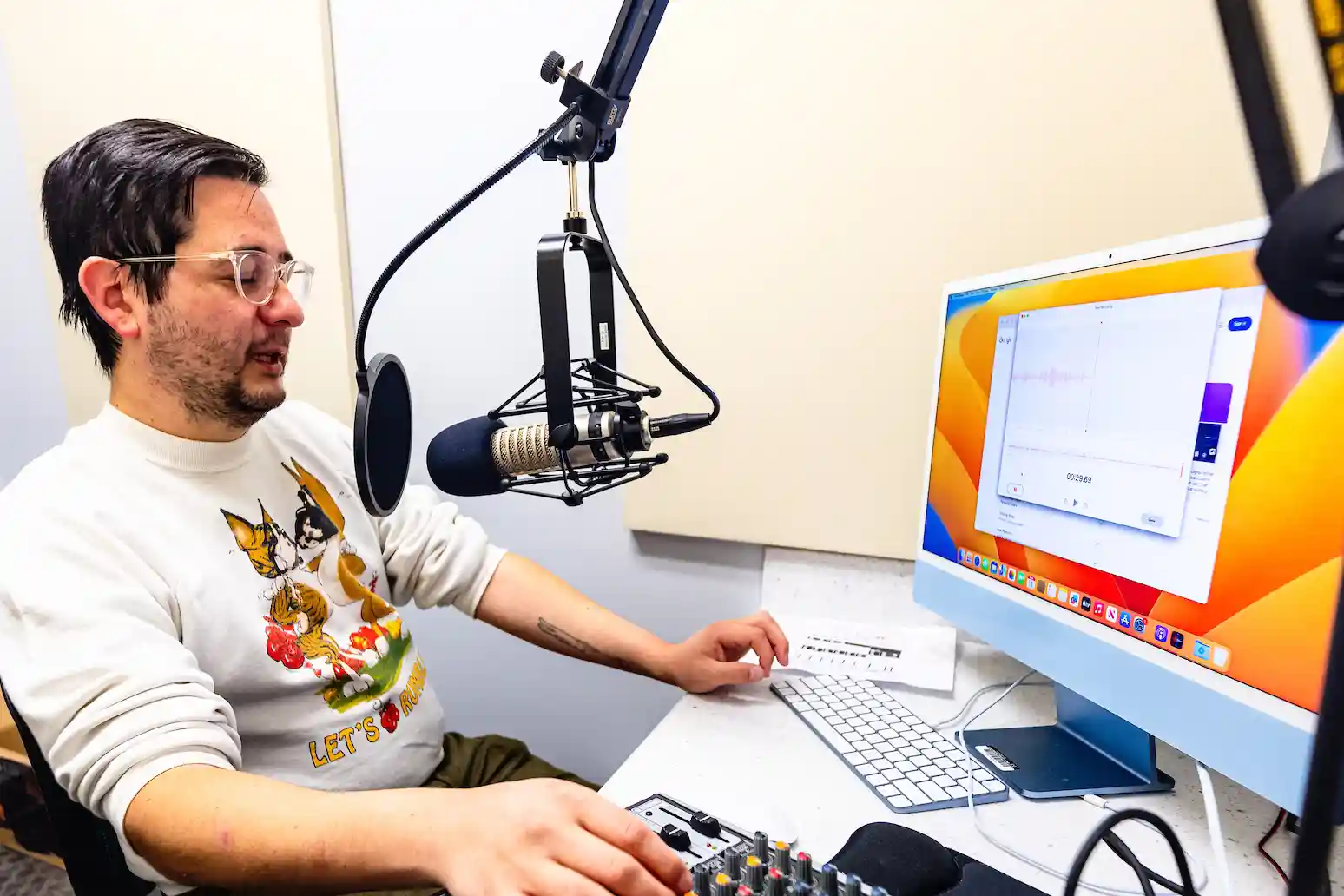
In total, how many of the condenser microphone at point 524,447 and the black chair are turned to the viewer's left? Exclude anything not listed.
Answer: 1

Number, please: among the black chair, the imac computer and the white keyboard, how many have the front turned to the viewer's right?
1

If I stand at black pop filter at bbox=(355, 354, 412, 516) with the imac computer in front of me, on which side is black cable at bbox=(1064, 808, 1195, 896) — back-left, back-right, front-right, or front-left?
front-right

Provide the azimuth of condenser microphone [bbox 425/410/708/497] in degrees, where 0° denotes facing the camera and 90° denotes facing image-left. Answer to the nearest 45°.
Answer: approximately 90°

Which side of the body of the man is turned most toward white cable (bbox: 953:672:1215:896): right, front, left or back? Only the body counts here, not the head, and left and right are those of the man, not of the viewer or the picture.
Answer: front

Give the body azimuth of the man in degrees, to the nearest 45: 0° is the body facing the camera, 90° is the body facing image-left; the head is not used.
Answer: approximately 315°

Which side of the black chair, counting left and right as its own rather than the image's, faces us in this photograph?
right

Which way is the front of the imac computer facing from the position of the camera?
facing the viewer and to the left of the viewer

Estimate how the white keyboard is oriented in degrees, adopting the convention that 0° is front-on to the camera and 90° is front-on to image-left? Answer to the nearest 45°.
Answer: approximately 45°
